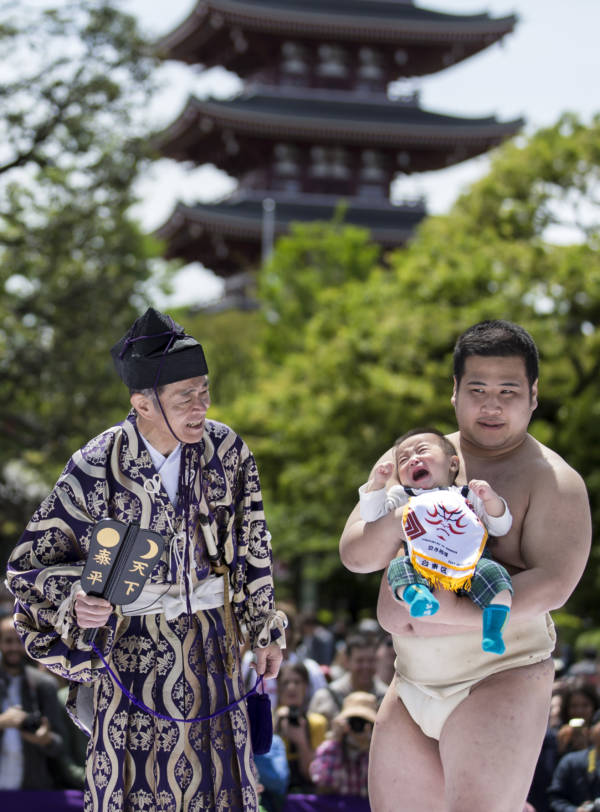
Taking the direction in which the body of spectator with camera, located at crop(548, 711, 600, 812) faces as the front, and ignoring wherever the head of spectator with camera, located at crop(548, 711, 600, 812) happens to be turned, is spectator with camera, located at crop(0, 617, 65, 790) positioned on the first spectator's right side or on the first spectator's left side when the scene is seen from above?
on the first spectator's right side

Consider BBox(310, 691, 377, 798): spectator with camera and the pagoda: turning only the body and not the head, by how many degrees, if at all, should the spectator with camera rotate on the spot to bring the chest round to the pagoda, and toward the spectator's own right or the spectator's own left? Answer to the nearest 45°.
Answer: approximately 180°

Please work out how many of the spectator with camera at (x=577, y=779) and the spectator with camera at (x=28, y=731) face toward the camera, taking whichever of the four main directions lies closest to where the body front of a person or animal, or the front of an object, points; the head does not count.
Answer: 2

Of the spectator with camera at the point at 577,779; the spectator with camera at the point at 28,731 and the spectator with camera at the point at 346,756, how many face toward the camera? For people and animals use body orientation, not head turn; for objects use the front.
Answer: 3

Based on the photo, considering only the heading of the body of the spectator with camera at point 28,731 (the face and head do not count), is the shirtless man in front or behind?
in front

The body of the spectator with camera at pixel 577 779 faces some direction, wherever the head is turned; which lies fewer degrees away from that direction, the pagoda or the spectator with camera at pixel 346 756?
the spectator with camera

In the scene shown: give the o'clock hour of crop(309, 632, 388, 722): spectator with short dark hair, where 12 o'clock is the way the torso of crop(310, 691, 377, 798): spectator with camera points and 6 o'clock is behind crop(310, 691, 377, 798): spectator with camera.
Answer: crop(309, 632, 388, 722): spectator with short dark hair is roughly at 6 o'clock from crop(310, 691, 377, 798): spectator with camera.

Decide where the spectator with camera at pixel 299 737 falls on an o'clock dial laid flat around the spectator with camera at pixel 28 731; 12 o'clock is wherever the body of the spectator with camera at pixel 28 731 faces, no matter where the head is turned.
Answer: the spectator with camera at pixel 299 737 is roughly at 9 o'clock from the spectator with camera at pixel 28 731.

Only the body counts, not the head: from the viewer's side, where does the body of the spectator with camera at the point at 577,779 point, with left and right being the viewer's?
facing the viewer

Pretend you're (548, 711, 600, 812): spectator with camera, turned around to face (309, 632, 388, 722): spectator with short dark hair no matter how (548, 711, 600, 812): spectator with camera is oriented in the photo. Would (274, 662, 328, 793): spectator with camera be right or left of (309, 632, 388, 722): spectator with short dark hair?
left

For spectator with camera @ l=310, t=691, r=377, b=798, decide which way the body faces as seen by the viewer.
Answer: toward the camera

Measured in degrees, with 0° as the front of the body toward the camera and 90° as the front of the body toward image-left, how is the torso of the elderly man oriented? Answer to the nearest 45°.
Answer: approximately 315°
